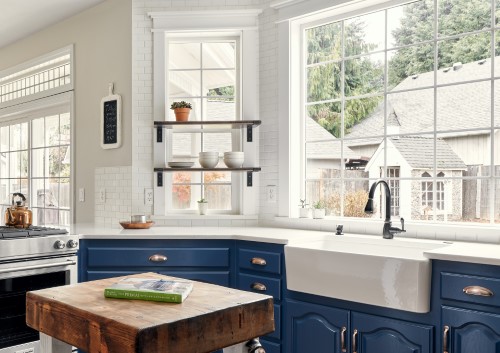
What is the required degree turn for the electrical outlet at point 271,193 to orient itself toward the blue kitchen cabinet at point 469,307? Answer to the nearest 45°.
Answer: approximately 45° to its left

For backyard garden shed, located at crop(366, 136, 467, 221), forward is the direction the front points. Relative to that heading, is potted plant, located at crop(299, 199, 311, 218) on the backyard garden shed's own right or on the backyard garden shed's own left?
on the backyard garden shed's own right

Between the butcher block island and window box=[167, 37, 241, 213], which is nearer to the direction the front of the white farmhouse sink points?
the butcher block island

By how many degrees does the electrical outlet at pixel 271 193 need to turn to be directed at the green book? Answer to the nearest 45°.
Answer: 0° — it already faces it

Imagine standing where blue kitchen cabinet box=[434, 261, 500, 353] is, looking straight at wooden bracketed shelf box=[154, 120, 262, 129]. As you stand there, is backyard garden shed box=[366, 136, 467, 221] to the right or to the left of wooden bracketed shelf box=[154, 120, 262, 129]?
right

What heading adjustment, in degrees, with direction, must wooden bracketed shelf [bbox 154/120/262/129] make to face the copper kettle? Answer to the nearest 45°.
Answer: approximately 90° to its right

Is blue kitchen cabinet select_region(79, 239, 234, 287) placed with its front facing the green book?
yes

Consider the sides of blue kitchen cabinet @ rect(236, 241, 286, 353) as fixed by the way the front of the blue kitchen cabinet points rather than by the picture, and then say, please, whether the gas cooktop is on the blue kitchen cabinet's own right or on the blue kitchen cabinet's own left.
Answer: on the blue kitchen cabinet's own right

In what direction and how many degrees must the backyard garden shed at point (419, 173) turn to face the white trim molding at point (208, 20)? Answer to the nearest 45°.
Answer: approximately 45° to its right

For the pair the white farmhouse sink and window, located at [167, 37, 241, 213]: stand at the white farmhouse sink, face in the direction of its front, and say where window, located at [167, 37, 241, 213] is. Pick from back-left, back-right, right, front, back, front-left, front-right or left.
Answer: right

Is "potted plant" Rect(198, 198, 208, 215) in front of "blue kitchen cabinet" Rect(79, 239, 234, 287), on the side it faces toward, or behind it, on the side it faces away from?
behind

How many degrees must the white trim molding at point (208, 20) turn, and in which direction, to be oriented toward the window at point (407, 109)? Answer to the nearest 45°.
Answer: approximately 45° to its left
